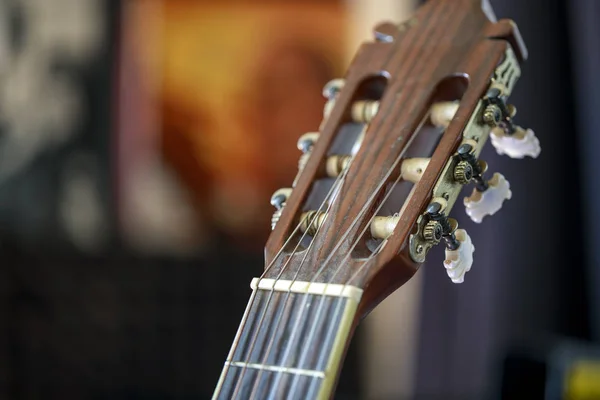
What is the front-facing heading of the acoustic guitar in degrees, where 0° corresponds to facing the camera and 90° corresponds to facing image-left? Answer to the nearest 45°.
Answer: approximately 45°
